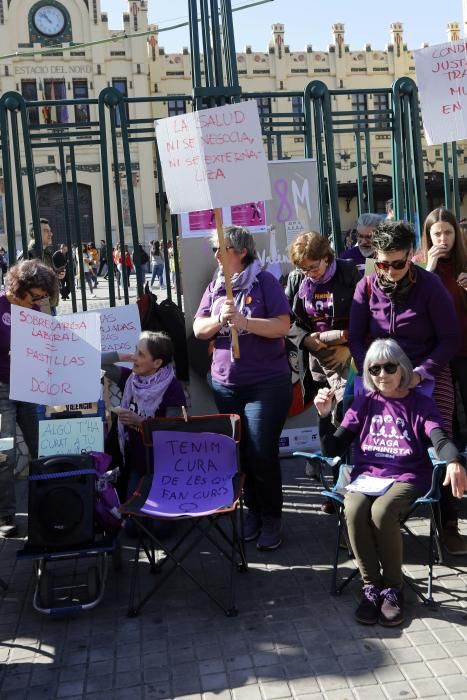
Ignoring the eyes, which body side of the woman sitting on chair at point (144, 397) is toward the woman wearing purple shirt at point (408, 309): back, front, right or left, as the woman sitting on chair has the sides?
left

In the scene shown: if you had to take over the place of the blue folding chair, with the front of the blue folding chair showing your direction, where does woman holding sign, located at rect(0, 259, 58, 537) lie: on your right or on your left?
on your right

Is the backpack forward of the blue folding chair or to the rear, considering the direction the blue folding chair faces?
to the rear

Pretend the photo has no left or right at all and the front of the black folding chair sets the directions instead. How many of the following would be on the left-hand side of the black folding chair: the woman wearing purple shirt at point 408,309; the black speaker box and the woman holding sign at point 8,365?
1

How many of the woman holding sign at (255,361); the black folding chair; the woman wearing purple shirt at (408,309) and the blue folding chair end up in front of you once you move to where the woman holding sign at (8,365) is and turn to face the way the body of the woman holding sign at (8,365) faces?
4

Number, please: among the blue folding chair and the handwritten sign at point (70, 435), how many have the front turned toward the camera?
2

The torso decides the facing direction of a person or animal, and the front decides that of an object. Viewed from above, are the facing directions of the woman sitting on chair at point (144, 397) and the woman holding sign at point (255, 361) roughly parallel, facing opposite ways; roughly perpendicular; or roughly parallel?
roughly parallel

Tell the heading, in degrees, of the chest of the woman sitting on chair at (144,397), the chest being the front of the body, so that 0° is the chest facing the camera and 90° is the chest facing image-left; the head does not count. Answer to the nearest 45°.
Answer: approximately 45°

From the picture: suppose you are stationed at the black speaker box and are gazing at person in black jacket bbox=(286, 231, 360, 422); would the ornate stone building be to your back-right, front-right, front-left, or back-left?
front-left

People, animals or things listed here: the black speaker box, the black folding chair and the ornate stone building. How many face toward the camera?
3

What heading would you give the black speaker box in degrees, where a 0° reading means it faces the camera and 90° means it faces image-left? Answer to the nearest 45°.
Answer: approximately 0°

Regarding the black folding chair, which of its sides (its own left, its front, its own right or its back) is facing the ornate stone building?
back

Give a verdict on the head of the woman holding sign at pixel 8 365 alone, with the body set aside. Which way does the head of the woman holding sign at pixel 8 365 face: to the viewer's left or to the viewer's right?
to the viewer's right

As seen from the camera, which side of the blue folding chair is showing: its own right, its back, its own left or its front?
front

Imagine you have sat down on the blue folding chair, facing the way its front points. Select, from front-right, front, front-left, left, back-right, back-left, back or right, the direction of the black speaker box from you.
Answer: right

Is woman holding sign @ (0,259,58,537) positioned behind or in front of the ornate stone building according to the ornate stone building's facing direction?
in front

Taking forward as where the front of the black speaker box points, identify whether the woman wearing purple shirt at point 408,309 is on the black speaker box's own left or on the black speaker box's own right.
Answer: on the black speaker box's own left
